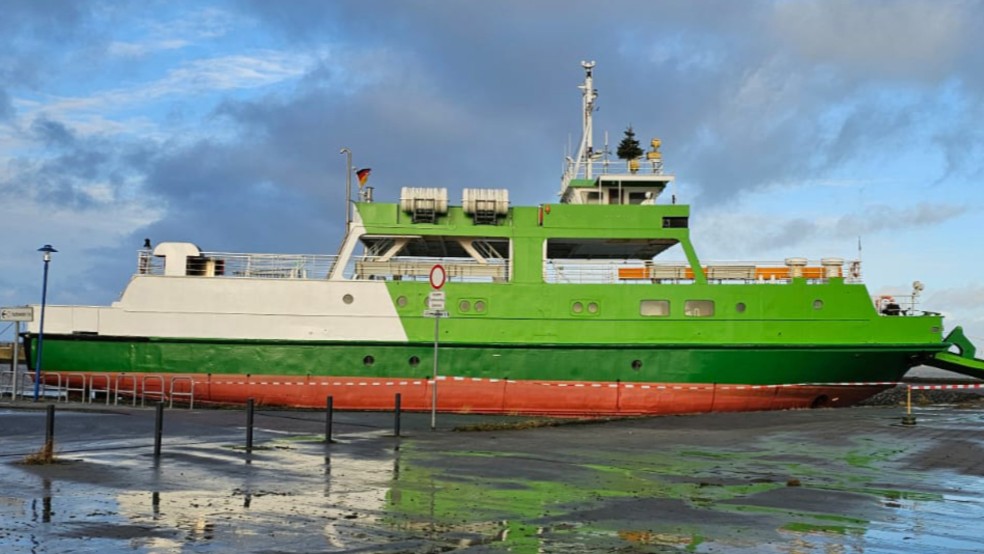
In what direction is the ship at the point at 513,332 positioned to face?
to the viewer's right

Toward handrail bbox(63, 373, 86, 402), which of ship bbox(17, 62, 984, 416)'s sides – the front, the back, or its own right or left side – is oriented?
back

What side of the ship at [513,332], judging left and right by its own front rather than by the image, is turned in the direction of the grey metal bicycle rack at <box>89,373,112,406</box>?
back
